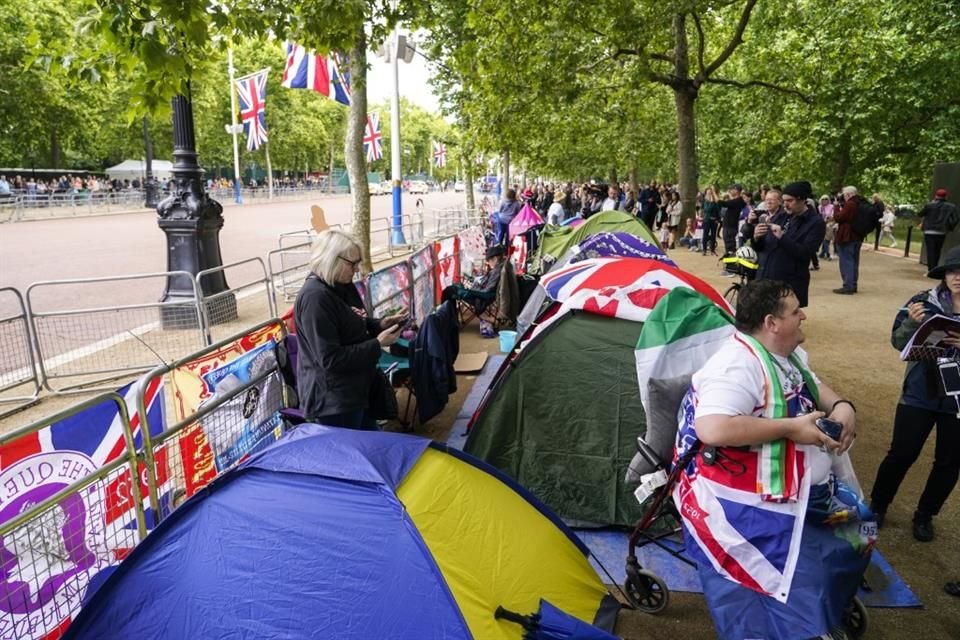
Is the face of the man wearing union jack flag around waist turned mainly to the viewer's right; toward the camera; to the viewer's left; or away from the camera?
to the viewer's right

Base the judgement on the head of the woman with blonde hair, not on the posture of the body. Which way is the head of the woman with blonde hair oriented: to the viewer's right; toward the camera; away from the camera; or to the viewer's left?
to the viewer's right

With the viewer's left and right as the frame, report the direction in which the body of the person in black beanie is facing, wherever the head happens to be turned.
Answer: facing the viewer and to the left of the viewer

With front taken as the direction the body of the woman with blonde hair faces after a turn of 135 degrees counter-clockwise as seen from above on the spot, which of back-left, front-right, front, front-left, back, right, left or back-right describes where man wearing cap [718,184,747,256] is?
right

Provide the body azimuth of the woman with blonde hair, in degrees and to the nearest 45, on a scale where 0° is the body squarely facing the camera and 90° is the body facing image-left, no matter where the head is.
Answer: approximately 270°

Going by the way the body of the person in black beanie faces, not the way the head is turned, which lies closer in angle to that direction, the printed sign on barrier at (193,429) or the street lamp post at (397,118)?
the printed sign on barrier

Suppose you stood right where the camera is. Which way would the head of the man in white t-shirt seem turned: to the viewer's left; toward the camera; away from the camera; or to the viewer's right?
to the viewer's right

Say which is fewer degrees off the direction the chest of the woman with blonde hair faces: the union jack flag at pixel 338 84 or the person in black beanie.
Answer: the person in black beanie

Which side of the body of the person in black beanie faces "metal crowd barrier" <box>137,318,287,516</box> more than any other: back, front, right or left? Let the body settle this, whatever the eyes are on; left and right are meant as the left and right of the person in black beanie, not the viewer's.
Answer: front

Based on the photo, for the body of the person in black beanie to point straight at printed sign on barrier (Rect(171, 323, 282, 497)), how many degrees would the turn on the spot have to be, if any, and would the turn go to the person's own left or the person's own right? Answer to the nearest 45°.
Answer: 0° — they already face it

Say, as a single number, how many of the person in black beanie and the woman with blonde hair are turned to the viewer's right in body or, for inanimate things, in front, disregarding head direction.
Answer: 1

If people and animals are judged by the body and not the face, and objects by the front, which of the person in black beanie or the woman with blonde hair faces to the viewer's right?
the woman with blonde hair

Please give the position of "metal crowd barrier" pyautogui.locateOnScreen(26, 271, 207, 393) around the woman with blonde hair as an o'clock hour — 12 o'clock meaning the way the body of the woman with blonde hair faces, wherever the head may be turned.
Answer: The metal crowd barrier is roughly at 8 o'clock from the woman with blonde hair.

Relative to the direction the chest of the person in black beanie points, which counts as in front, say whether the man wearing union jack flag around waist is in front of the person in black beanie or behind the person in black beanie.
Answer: in front

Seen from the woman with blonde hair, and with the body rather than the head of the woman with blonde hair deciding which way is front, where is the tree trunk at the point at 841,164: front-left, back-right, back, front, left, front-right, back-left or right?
front-left
